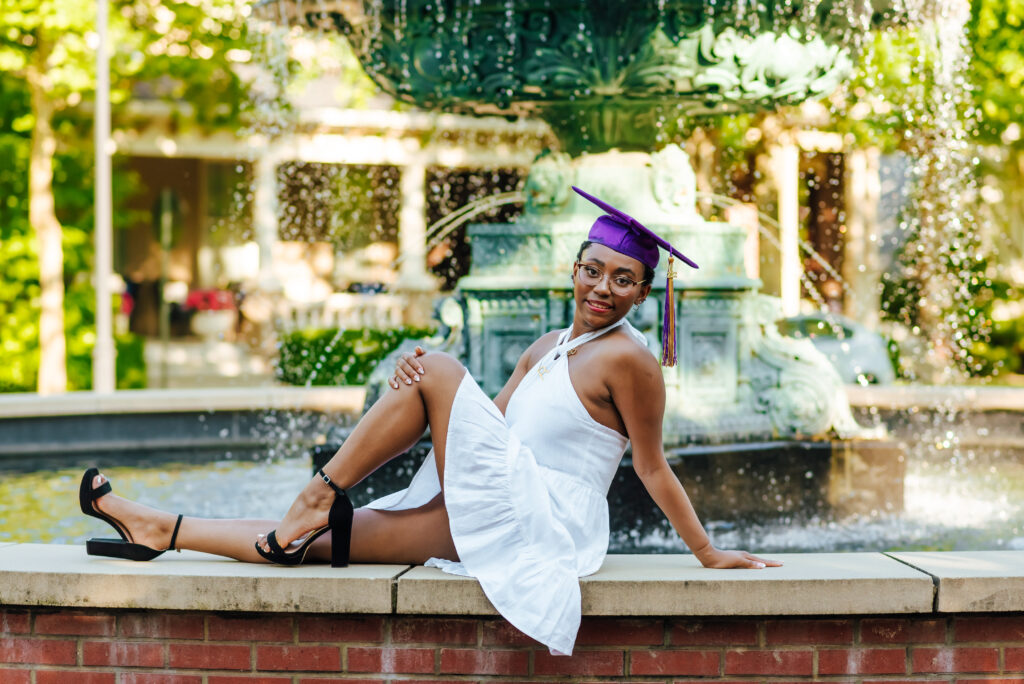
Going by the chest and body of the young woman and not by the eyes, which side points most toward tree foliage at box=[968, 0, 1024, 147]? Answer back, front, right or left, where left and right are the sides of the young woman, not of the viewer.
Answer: back

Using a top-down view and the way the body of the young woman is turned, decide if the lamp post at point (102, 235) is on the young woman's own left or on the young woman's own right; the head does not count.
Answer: on the young woman's own right

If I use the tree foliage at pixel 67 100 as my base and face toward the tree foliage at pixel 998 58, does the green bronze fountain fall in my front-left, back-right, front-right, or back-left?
front-right

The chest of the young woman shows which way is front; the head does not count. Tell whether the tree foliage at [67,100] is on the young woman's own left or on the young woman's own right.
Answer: on the young woman's own right

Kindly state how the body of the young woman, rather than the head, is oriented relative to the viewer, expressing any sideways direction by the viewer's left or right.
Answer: facing the viewer and to the left of the viewer

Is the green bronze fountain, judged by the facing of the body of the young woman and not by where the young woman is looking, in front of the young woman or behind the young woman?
behind
